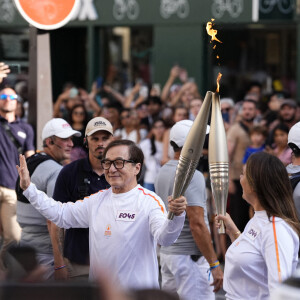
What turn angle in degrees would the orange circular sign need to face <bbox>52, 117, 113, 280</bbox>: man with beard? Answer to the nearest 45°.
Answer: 0° — it already faces them

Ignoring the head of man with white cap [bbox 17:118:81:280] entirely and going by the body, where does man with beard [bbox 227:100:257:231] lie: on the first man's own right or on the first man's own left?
on the first man's own left

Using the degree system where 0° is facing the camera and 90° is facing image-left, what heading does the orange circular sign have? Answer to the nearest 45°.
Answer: approximately 0°

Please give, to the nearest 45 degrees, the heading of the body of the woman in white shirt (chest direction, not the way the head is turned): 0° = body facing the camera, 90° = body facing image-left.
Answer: approximately 90°
